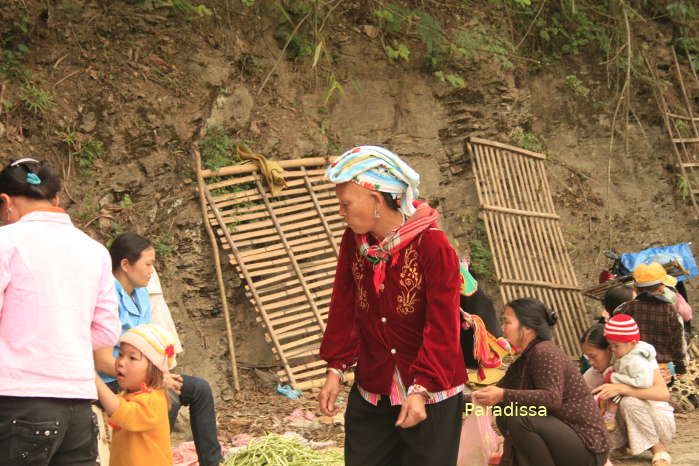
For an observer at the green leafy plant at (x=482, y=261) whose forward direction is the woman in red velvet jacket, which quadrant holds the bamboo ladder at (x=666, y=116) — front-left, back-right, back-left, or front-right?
back-left

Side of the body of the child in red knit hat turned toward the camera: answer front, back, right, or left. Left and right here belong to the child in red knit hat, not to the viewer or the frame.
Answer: left

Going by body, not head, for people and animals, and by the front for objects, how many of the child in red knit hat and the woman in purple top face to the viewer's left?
2

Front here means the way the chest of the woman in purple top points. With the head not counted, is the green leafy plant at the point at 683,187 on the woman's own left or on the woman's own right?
on the woman's own right

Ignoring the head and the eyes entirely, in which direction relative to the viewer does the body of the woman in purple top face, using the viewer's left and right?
facing to the left of the viewer

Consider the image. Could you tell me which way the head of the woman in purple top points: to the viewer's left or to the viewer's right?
to the viewer's left

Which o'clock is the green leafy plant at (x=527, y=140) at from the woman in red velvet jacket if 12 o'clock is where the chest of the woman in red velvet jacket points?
The green leafy plant is roughly at 5 o'clock from the woman in red velvet jacket.

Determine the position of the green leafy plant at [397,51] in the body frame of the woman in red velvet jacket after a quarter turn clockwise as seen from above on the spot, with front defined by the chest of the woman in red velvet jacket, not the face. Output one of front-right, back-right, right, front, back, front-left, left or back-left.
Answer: front-right

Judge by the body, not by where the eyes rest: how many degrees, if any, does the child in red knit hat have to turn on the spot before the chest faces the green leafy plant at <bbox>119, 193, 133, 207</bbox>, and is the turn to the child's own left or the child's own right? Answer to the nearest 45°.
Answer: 0° — they already face it
